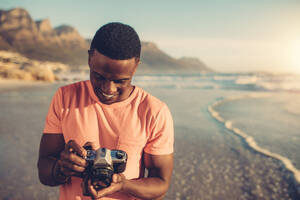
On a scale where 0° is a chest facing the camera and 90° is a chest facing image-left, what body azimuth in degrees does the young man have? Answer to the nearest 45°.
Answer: approximately 0°

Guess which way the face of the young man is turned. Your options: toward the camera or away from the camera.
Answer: toward the camera
